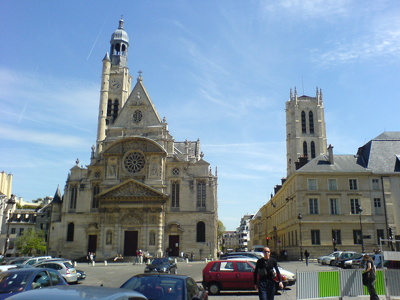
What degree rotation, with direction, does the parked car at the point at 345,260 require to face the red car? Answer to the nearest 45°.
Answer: approximately 45° to its left

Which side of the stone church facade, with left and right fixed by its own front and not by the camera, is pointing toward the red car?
front

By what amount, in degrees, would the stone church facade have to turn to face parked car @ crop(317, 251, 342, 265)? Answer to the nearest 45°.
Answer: approximately 45° to its left

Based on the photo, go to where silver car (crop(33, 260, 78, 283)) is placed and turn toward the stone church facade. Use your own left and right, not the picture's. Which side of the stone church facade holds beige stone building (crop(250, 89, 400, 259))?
right

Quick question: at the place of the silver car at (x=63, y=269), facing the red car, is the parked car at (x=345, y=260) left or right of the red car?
left

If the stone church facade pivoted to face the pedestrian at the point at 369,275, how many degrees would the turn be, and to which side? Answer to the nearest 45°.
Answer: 0° — it already faces them
